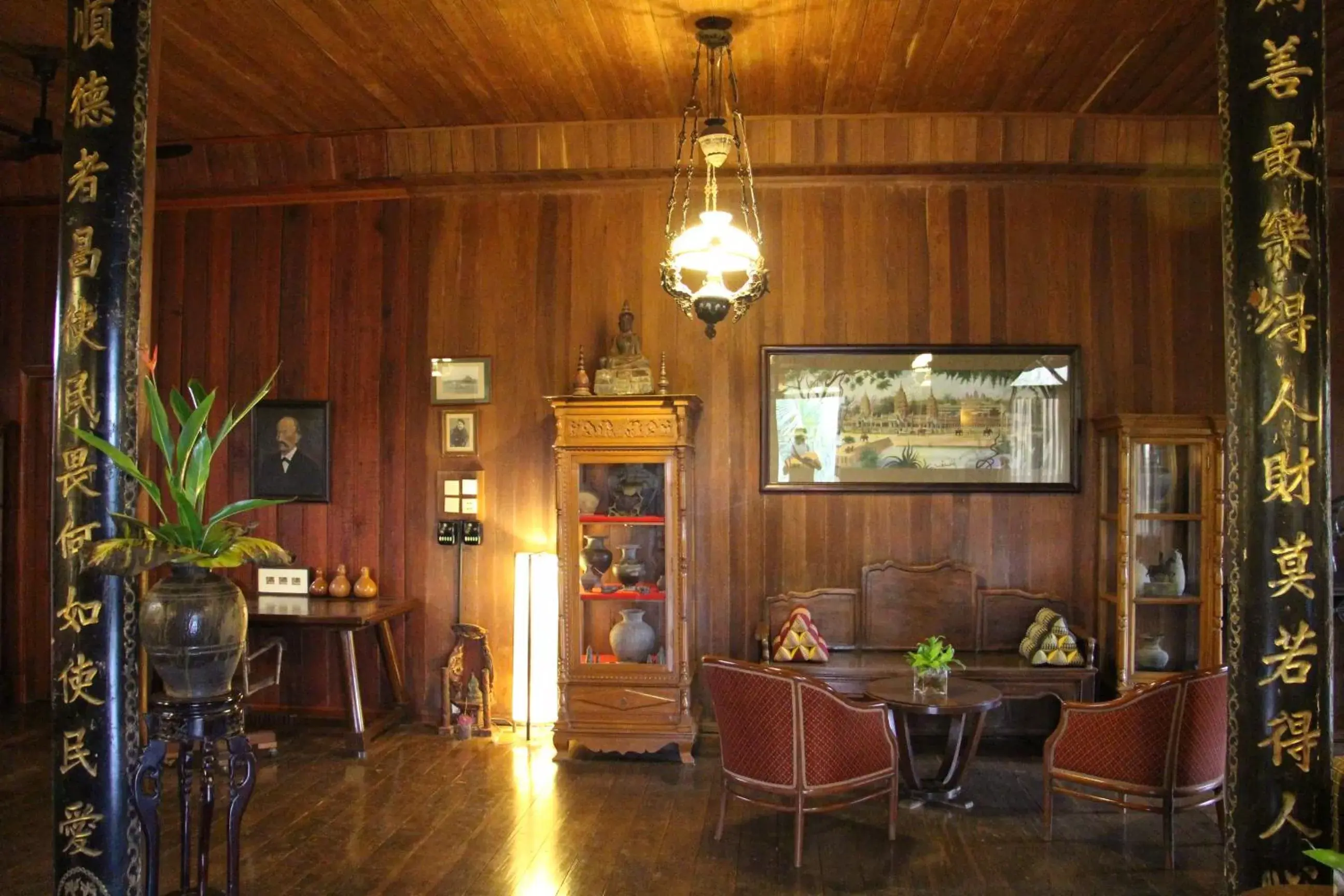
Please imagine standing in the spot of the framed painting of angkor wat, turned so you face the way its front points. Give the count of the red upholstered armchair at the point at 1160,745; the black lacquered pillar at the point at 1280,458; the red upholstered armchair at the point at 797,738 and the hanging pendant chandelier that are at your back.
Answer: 0

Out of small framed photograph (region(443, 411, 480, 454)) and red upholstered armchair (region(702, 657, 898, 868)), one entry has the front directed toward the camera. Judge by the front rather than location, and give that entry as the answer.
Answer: the small framed photograph

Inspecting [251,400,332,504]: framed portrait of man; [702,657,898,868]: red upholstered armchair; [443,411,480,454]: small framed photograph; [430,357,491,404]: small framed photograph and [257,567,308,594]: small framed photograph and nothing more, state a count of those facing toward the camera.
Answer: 4

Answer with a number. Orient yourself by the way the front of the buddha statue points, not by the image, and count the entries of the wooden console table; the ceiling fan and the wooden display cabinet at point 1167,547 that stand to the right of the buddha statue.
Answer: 2

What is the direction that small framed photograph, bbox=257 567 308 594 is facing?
toward the camera

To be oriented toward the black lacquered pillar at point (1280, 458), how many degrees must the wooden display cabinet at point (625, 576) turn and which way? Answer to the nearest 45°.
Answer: approximately 45° to its left

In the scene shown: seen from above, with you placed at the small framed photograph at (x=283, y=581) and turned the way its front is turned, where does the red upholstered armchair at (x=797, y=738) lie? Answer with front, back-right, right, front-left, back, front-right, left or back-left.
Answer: front-left

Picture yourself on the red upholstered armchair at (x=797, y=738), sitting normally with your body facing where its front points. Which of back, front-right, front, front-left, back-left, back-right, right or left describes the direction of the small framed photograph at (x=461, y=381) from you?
left

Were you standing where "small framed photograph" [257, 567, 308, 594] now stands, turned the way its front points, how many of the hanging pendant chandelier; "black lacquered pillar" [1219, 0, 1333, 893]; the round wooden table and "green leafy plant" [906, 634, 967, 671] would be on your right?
0

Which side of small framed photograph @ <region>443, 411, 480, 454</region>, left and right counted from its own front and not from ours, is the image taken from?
front

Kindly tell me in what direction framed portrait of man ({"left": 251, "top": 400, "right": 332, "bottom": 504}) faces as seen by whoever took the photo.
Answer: facing the viewer

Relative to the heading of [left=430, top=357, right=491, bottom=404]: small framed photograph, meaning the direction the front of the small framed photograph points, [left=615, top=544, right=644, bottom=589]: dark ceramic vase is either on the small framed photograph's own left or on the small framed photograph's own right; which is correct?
on the small framed photograph's own left

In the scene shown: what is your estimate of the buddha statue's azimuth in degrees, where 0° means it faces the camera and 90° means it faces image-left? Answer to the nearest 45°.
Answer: approximately 0°

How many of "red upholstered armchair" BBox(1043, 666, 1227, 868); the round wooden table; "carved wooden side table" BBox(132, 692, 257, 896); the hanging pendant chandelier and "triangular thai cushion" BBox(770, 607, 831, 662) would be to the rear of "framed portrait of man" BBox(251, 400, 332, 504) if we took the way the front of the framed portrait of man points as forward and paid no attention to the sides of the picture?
0
